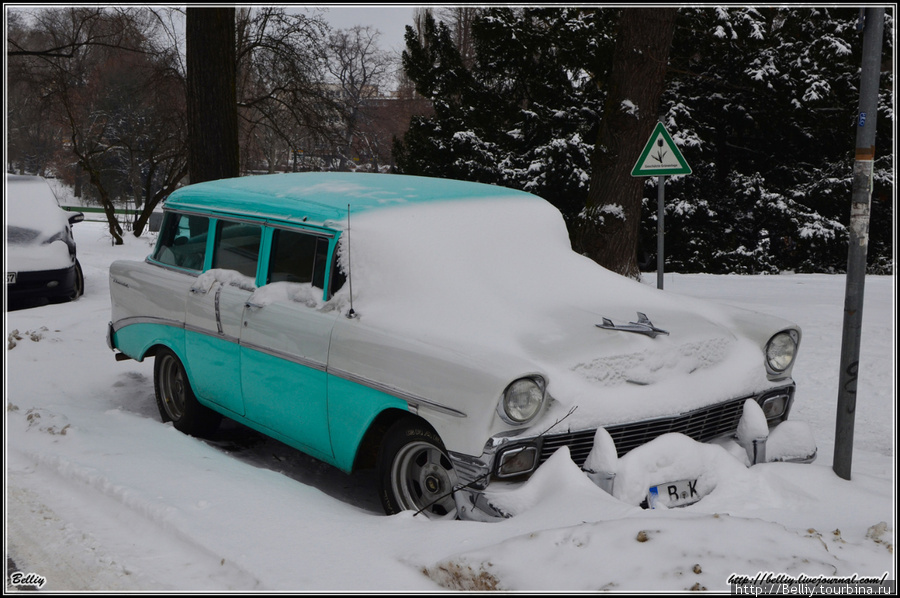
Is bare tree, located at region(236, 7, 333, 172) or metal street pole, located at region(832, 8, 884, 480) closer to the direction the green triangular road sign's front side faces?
the metal street pole

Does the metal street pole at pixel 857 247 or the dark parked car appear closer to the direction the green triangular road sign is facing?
the metal street pole

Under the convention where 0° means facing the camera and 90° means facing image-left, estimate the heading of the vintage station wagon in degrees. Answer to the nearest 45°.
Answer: approximately 315°

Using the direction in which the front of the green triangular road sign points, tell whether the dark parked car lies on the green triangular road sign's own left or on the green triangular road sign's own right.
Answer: on the green triangular road sign's own right

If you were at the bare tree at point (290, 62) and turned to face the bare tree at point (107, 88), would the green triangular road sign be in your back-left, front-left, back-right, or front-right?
back-left

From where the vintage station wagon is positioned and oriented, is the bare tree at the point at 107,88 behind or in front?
behind

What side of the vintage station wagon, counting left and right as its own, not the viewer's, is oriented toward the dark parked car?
back

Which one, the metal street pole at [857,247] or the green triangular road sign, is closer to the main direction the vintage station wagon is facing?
the metal street pole

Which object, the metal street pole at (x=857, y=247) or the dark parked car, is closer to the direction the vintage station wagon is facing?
the metal street pole

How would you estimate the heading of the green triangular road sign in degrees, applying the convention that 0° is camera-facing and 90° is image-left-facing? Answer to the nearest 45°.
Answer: approximately 0°

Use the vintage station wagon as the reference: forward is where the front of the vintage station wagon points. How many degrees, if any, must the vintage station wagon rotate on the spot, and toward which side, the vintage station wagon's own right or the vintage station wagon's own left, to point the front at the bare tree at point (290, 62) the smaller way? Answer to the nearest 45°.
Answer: approximately 135° to the vintage station wagon's own left

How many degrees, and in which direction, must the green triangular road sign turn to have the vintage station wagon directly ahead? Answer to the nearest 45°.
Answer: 0° — it already faces it

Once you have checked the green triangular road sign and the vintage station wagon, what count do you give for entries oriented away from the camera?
0
